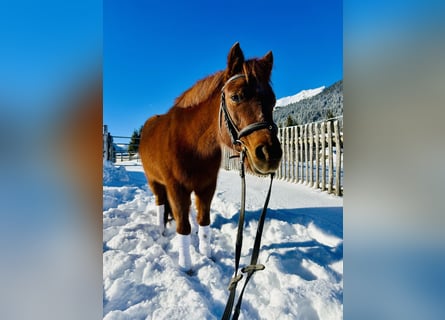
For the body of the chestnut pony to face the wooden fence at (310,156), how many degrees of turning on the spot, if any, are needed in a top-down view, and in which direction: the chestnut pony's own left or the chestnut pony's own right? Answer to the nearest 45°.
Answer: approximately 45° to the chestnut pony's own left

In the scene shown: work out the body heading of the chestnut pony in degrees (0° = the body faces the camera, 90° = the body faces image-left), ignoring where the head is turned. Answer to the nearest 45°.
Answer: approximately 315°

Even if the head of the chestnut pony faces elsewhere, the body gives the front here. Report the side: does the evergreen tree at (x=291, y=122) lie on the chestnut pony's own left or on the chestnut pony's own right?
on the chestnut pony's own left
